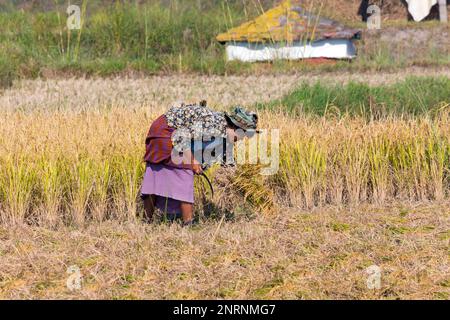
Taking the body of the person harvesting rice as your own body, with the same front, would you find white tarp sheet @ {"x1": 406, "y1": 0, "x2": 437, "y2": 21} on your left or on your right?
on your left

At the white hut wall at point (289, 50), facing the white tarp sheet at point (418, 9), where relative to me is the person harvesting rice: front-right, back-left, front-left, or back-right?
back-right

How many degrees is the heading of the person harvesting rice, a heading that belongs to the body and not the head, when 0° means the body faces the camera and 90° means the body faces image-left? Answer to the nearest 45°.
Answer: approximately 270°

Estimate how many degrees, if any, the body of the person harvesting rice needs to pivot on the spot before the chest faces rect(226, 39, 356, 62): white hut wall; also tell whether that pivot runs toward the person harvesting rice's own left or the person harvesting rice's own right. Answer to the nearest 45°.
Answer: approximately 90° to the person harvesting rice's own left
